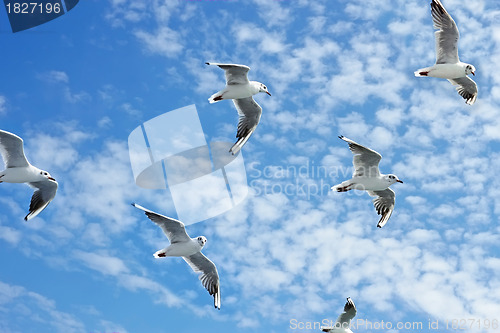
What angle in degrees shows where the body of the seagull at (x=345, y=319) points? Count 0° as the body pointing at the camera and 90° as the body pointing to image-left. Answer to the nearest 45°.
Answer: approximately 270°
